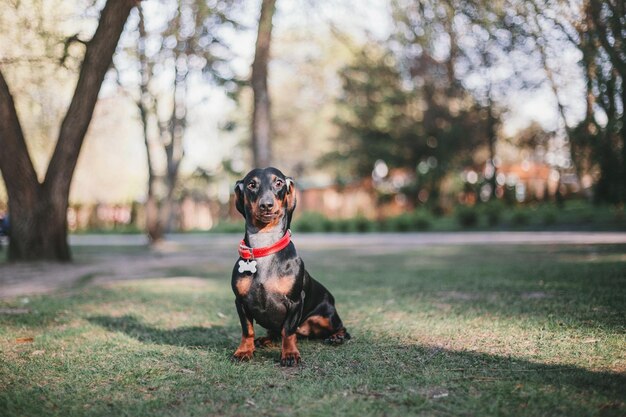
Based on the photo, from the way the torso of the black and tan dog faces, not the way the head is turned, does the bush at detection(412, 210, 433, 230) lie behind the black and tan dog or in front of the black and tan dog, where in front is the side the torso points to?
behind

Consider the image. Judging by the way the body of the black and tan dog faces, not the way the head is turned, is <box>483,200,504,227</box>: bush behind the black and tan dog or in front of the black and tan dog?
behind

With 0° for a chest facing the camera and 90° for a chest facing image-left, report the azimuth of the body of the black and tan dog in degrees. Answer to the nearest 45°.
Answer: approximately 45°

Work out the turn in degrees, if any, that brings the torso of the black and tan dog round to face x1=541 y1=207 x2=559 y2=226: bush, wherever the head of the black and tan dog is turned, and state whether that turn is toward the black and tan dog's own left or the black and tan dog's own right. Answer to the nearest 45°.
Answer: approximately 180°

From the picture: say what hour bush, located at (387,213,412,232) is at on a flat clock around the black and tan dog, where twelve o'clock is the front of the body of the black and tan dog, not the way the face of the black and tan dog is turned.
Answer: The bush is roughly at 5 o'clock from the black and tan dog.

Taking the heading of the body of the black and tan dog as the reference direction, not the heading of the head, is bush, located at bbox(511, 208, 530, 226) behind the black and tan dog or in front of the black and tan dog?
behind

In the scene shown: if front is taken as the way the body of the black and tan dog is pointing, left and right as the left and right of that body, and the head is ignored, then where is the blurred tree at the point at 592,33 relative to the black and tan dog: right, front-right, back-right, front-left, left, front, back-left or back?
back

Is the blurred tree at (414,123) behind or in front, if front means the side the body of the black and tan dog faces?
behind
